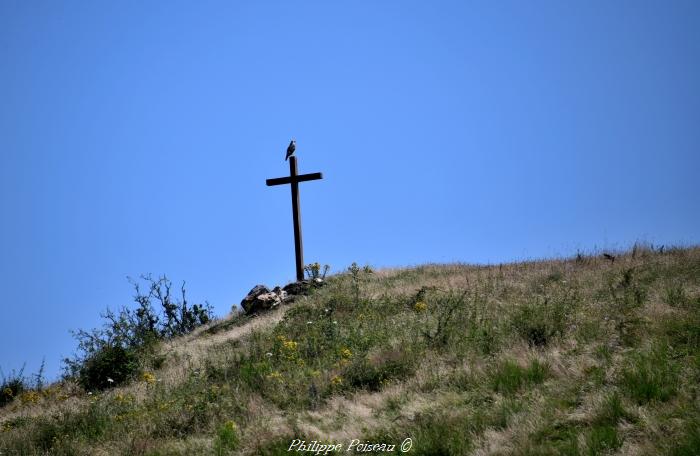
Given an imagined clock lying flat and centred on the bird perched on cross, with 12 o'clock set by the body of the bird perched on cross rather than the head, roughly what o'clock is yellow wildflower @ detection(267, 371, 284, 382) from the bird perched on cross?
The yellow wildflower is roughly at 3 o'clock from the bird perched on cross.

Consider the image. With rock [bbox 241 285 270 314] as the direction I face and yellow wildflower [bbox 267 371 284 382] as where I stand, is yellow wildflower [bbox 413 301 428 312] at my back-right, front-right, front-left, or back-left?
front-right

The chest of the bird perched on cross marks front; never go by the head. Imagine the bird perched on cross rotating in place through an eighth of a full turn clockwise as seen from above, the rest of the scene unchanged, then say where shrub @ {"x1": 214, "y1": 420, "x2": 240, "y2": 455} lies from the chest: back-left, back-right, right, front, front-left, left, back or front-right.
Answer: front-right

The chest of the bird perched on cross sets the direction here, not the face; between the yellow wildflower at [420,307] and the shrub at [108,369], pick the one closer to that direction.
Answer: the yellow wildflower

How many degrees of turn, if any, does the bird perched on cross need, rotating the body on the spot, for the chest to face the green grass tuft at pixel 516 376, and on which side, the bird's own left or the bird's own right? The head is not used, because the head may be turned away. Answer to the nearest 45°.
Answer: approximately 90° to the bird's own right

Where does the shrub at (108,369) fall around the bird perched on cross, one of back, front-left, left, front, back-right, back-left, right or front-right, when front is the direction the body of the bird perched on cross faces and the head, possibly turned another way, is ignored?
back-right

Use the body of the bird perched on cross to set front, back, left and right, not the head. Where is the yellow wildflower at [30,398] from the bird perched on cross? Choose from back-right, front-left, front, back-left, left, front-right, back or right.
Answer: back-right

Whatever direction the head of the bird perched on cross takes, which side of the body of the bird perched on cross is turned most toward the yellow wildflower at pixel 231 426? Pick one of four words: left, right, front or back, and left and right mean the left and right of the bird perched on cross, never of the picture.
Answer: right

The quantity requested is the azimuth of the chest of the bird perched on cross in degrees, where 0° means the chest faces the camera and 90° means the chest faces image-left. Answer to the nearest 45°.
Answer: approximately 270°
